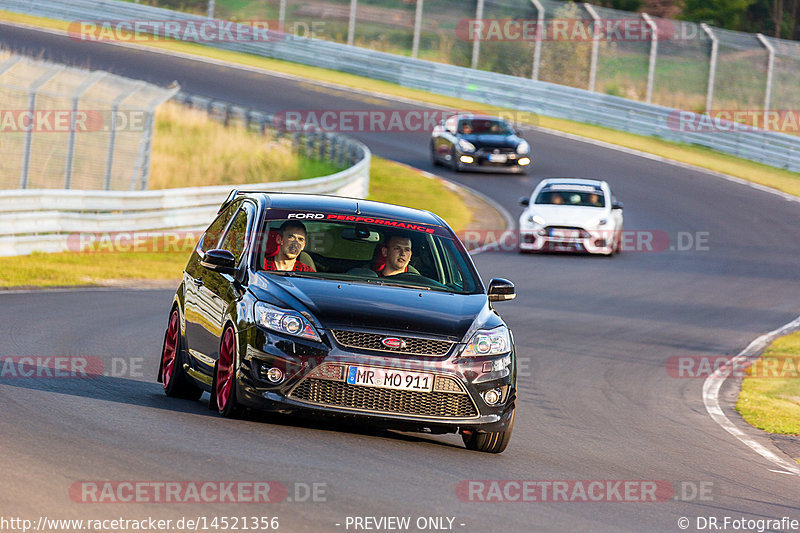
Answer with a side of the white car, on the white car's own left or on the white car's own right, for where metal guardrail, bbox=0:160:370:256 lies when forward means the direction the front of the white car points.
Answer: on the white car's own right

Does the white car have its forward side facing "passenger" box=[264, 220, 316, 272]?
yes

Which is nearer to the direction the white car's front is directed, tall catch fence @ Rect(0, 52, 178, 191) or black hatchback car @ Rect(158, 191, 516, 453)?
the black hatchback car

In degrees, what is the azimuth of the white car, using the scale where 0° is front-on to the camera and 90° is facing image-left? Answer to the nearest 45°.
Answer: approximately 0°

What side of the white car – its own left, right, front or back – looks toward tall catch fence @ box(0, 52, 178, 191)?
right

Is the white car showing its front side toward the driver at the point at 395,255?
yes

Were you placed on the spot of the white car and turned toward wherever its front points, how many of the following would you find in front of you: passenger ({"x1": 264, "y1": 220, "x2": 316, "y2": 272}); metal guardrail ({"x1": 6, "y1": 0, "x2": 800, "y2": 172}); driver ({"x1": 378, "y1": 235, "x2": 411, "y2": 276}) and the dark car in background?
2

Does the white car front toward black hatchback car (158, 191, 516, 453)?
yes

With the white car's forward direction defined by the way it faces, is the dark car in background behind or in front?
behind

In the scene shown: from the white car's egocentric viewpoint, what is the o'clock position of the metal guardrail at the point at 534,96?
The metal guardrail is roughly at 6 o'clock from the white car.
